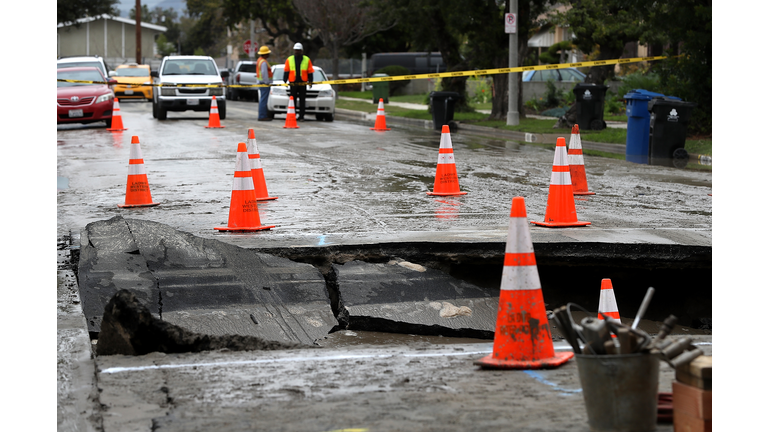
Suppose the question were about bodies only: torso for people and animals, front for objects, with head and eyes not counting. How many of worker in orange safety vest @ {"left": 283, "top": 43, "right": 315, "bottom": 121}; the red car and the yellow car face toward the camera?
3

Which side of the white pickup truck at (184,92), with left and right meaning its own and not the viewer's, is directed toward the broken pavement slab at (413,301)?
front

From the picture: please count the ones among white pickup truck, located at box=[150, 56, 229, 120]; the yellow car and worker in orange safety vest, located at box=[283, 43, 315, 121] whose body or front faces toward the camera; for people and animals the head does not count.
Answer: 3

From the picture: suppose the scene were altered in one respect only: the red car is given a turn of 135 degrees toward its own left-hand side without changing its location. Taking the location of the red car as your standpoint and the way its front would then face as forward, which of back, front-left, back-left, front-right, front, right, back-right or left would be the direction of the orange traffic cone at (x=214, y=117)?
front-right

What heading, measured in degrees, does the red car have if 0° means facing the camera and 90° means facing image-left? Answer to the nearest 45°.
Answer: approximately 0°

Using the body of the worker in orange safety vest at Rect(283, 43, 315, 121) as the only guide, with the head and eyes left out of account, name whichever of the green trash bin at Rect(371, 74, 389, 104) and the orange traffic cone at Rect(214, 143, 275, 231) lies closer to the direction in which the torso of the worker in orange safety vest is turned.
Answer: the orange traffic cone
